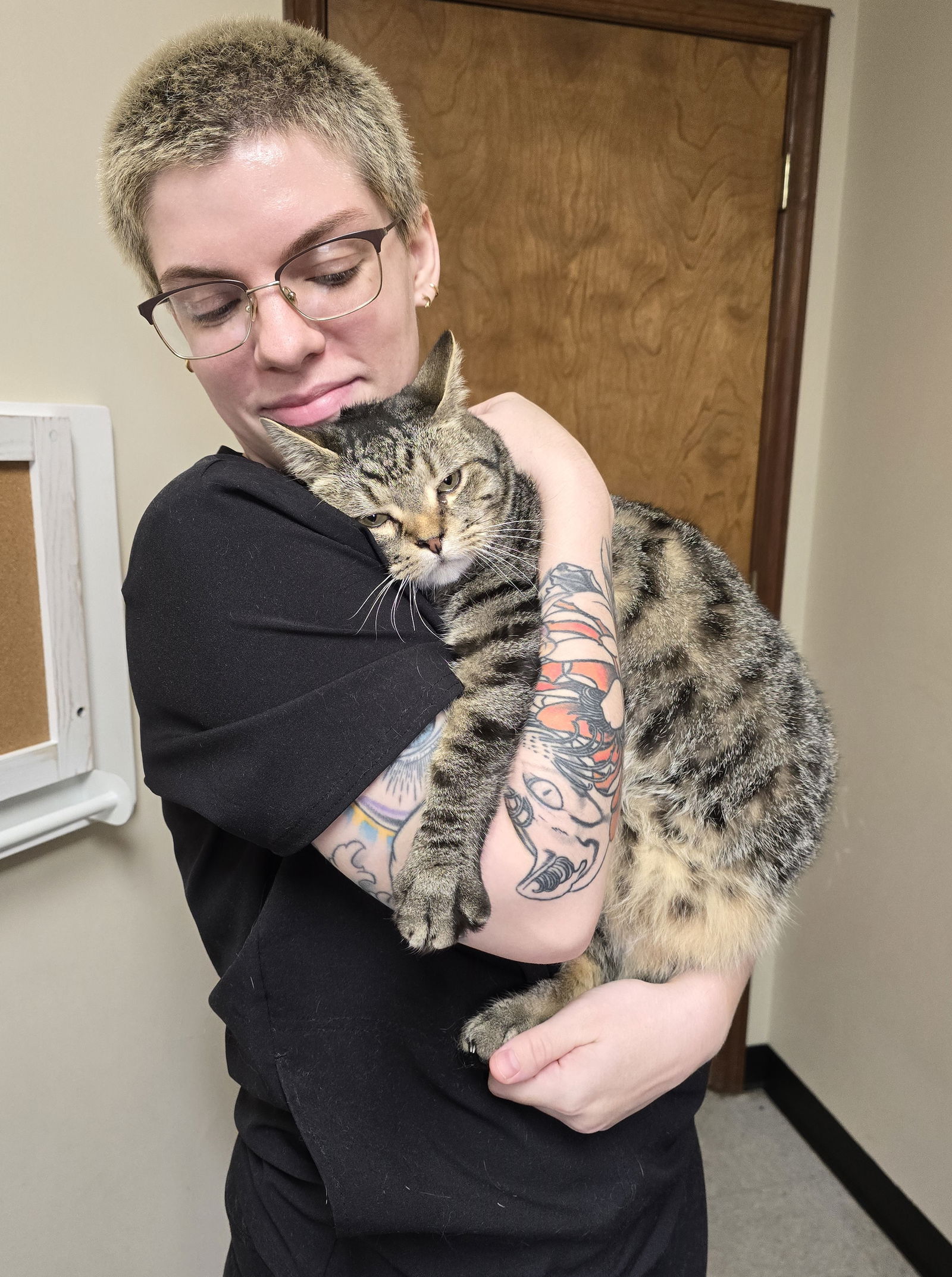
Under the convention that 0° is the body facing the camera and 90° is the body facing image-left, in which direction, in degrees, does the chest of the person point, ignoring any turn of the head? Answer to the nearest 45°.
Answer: approximately 315°

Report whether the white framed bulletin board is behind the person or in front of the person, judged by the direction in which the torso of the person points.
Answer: behind
